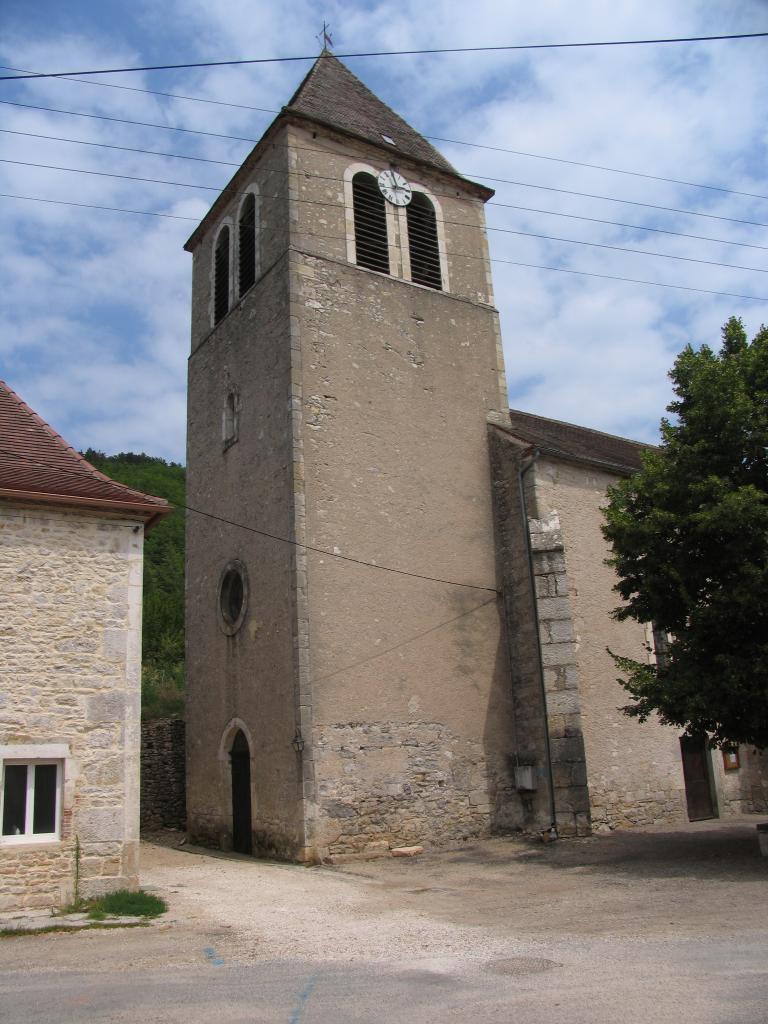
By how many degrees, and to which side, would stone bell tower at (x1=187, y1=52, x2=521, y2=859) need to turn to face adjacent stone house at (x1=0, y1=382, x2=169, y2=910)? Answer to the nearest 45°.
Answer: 0° — it already faces it

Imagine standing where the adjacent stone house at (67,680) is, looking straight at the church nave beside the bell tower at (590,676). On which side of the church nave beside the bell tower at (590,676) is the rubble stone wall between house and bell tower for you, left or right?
left

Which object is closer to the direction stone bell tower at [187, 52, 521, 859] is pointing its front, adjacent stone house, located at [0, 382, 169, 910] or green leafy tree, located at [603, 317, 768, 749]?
the adjacent stone house

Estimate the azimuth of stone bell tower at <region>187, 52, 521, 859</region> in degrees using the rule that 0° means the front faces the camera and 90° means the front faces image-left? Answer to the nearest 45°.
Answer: approximately 45°

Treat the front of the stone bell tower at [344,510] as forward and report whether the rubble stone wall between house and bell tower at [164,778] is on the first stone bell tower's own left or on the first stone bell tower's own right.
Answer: on the first stone bell tower's own right

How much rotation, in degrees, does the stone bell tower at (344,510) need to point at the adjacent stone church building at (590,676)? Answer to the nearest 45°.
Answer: approximately 135° to its left

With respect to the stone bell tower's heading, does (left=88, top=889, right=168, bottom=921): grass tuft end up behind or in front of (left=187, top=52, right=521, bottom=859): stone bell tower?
in front

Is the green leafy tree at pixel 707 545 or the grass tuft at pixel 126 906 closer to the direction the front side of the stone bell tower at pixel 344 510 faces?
the grass tuft

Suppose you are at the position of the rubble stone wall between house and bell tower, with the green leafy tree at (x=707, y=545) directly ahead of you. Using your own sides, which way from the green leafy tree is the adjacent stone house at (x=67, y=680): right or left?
right

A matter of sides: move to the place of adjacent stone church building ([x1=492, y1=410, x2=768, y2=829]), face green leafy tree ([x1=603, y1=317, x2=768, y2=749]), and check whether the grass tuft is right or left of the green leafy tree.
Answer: right
